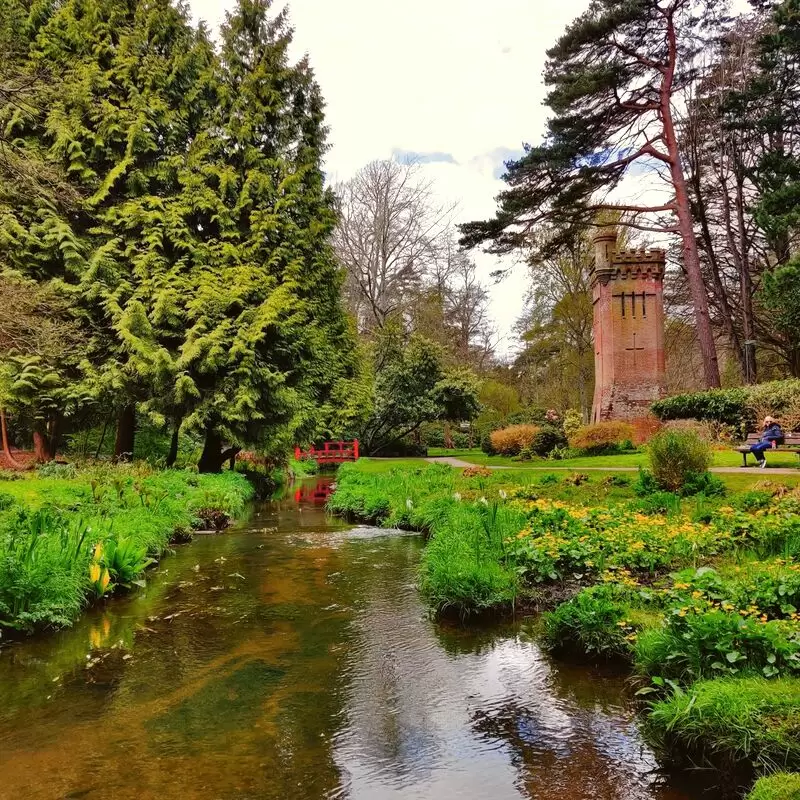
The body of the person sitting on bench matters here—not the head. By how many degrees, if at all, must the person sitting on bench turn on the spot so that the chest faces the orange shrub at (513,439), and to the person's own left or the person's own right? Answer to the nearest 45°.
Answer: approximately 90° to the person's own right

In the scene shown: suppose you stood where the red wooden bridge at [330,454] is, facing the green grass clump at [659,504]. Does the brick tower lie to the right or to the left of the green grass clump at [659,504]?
left

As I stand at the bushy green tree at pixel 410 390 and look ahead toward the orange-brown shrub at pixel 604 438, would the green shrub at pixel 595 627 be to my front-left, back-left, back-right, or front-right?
front-right

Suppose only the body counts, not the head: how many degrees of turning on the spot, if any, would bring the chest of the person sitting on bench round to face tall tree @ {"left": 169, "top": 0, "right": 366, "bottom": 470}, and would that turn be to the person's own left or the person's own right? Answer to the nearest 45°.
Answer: approximately 45° to the person's own right

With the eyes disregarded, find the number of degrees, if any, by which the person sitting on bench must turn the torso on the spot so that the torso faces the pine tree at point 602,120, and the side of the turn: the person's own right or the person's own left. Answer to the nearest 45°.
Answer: approximately 90° to the person's own right

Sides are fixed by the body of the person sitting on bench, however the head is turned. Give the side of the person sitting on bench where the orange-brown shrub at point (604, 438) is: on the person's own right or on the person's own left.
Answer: on the person's own right

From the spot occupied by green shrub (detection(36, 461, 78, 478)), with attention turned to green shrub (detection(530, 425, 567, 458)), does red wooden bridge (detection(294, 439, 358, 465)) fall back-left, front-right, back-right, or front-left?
front-left

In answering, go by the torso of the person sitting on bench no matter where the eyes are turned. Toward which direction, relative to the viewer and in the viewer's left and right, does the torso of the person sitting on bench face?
facing the viewer and to the left of the viewer

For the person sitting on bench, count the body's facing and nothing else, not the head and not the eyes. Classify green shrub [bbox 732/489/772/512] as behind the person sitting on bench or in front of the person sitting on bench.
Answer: in front

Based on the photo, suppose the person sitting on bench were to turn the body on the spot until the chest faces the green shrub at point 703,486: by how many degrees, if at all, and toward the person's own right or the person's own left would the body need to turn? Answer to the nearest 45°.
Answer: approximately 45° to the person's own left

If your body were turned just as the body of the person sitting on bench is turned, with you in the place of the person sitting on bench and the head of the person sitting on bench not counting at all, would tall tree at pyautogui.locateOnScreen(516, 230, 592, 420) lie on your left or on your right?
on your right
